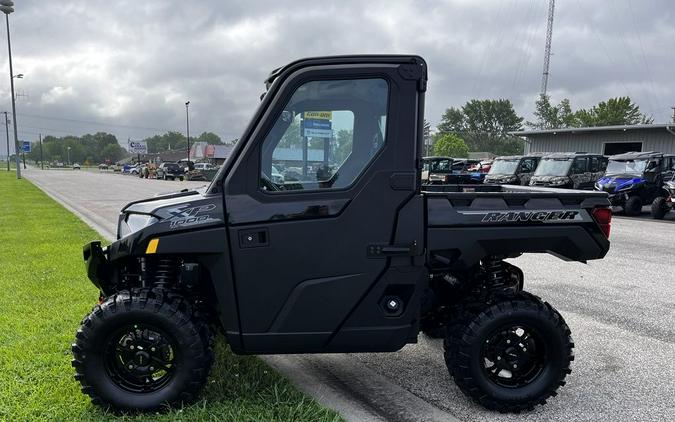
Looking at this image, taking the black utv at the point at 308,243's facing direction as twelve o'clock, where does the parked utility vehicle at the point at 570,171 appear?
The parked utility vehicle is roughly at 4 o'clock from the black utv.

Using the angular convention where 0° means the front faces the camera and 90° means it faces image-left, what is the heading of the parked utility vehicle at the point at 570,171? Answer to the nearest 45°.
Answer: approximately 45°

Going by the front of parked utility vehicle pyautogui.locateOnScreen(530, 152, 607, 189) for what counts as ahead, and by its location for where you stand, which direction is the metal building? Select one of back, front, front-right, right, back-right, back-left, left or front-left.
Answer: back-right

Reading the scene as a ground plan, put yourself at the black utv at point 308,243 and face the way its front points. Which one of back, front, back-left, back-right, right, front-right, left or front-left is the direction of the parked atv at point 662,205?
back-right

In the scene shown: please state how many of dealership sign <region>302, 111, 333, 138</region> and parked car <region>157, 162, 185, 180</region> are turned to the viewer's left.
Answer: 0

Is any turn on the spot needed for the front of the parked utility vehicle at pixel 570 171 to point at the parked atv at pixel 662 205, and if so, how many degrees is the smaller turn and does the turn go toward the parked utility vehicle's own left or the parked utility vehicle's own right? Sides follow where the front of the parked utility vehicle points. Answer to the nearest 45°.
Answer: approximately 90° to the parked utility vehicle's own left

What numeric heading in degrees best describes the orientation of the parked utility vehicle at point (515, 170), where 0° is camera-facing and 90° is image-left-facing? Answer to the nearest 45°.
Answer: approximately 45°

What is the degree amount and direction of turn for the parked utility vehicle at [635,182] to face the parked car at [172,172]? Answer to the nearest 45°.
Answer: approximately 45° to its right

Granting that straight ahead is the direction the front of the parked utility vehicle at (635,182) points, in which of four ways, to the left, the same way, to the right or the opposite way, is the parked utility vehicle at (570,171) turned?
the same way

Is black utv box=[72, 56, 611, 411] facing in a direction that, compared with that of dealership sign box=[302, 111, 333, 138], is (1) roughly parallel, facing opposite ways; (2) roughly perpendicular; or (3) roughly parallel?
roughly perpendicular

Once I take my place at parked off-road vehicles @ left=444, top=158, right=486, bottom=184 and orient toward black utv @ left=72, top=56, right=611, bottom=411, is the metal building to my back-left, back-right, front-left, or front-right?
back-left

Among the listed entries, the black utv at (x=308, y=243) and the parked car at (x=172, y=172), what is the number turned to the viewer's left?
1

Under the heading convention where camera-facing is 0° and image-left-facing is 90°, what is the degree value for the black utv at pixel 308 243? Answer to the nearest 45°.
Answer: approximately 90°

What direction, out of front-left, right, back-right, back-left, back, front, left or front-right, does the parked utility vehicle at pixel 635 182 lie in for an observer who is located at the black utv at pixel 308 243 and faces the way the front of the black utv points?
back-right

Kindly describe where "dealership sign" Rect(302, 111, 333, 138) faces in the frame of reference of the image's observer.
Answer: facing the viewer
